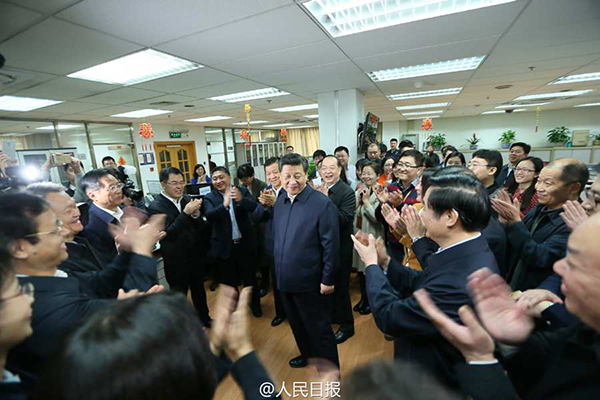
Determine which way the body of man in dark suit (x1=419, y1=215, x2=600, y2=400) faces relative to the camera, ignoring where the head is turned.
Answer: to the viewer's left

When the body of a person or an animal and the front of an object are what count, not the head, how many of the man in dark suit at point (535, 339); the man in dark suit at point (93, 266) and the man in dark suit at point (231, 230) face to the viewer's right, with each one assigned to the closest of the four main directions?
1

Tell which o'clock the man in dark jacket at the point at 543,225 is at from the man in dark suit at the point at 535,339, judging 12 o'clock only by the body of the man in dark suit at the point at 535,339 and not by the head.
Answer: the man in dark jacket at the point at 543,225 is roughly at 3 o'clock from the man in dark suit at the point at 535,339.

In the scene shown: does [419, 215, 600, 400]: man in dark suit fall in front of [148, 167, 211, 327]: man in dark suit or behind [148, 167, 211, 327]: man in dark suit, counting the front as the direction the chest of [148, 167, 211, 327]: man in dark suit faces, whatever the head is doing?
in front

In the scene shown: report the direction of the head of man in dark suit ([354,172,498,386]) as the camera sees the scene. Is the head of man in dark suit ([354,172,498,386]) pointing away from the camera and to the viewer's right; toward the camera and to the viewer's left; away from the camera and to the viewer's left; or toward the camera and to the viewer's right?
away from the camera and to the viewer's left

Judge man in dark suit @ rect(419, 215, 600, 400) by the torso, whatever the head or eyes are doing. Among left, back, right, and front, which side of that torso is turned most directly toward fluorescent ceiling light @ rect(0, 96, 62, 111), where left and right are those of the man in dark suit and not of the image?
front

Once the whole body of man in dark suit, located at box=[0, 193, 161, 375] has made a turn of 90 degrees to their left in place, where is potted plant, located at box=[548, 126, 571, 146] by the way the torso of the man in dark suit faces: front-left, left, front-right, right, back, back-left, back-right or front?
right

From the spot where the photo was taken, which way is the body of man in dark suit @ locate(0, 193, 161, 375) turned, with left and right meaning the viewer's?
facing to the right of the viewer

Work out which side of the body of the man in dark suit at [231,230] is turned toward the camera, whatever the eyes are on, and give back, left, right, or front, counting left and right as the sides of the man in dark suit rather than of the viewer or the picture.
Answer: front

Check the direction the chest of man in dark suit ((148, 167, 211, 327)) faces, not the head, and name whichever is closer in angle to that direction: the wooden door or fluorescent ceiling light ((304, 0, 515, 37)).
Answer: the fluorescent ceiling light

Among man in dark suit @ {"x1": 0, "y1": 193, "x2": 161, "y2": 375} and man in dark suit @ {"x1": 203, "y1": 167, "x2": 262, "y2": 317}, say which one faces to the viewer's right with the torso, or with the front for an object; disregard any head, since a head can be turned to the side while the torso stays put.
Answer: man in dark suit @ {"x1": 0, "y1": 193, "x2": 161, "y2": 375}

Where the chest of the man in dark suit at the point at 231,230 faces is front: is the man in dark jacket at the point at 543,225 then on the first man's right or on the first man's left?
on the first man's left

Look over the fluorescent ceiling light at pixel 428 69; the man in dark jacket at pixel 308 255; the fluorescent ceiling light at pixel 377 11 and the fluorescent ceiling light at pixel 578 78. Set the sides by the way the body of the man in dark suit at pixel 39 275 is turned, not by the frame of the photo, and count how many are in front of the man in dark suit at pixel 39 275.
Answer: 4

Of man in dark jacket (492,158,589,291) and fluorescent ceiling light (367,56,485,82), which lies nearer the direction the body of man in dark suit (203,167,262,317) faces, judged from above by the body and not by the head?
the man in dark jacket

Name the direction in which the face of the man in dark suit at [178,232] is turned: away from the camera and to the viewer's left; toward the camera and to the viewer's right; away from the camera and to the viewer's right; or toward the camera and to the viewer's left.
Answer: toward the camera and to the viewer's right

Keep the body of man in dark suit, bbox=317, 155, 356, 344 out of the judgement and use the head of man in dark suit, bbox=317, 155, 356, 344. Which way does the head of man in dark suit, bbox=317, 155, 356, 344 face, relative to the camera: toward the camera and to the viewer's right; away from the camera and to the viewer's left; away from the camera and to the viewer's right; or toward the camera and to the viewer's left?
toward the camera and to the viewer's left

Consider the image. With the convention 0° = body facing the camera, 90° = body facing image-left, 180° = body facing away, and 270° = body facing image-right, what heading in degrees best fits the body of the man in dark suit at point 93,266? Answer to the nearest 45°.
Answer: approximately 270°
